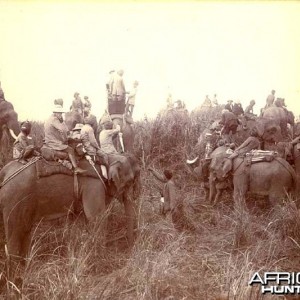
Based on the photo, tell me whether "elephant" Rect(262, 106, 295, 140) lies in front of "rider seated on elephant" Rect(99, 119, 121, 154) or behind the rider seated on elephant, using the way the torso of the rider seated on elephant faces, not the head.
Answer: in front

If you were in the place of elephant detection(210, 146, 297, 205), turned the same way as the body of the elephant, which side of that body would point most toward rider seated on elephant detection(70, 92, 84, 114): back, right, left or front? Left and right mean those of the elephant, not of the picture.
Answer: front

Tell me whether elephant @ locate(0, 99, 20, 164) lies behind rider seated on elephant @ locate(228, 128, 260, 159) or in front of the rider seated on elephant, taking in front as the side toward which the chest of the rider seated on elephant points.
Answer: in front

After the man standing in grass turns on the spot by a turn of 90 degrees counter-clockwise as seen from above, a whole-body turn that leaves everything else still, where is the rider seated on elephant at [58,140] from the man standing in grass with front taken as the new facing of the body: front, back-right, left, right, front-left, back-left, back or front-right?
front-right

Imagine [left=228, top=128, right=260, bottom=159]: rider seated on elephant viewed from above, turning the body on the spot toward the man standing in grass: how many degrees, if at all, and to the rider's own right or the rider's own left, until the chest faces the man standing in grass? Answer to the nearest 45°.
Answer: approximately 45° to the rider's own left

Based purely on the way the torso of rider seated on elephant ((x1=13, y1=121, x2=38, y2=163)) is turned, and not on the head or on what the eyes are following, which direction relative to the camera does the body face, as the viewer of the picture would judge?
to the viewer's right

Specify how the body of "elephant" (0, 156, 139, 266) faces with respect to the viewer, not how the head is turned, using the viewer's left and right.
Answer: facing to the right of the viewer

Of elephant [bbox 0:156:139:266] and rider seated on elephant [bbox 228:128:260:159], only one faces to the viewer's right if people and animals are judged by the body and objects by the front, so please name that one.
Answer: the elephant

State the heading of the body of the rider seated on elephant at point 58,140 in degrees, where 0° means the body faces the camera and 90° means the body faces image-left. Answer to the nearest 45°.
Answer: approximately 270°
